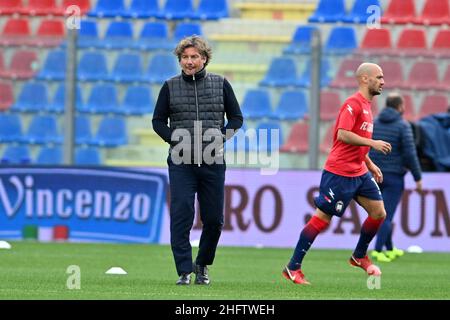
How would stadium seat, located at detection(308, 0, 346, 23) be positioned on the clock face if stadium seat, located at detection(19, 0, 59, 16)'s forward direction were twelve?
stadium seat, located at detection(308, 0, 346, 23) is roughly at 10 o'clock from stadium seat, located at detection(19, 0, 59, 16).

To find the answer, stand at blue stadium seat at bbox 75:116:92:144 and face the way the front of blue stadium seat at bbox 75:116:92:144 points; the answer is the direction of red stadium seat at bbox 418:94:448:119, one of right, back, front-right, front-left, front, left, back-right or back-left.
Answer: left

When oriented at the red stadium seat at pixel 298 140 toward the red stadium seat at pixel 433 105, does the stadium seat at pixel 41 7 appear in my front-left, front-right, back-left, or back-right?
back-left

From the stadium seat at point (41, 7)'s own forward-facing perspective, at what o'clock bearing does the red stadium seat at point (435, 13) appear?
The red stadium seat is roughly at 10 o'clock from the stadium seat.

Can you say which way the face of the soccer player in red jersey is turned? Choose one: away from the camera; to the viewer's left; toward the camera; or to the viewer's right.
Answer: to the viewer's right

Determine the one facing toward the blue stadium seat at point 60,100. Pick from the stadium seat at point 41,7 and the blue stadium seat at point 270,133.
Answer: the stadium seat

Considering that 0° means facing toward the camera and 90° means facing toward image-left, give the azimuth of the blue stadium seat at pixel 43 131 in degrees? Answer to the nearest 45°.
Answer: approximately 0°

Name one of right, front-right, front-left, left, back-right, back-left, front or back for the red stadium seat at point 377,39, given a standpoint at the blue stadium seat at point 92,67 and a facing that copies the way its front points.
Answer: left

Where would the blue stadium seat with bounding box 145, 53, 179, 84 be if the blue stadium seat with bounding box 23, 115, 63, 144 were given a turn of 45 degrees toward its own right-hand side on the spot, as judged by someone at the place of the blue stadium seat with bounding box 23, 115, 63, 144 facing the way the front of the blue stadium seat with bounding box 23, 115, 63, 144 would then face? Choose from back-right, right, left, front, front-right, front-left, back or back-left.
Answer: back-left
